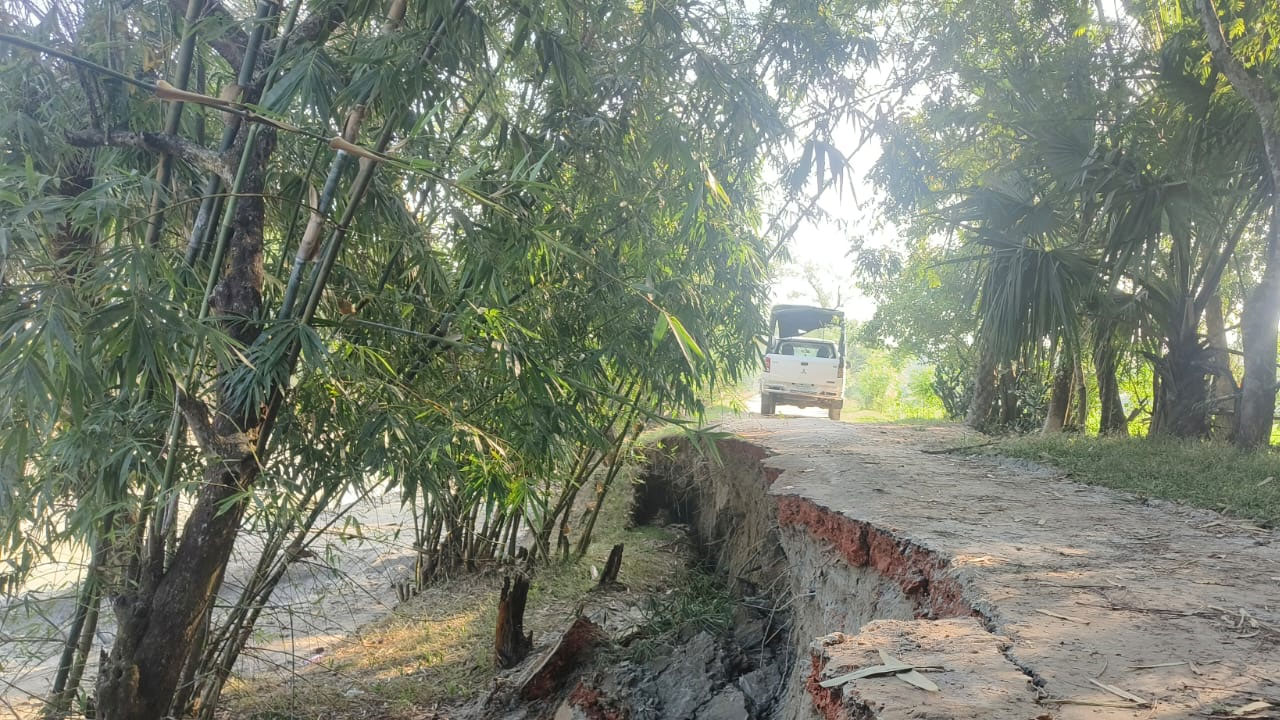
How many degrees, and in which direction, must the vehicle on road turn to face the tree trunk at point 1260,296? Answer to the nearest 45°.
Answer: approximately 180°

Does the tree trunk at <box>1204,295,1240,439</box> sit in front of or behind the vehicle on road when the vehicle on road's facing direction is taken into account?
behind

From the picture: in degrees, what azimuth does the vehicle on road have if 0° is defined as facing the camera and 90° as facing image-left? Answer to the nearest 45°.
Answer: approximately 180°

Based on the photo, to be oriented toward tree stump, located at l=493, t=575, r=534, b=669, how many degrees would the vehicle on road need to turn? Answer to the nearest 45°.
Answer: approximately 180°

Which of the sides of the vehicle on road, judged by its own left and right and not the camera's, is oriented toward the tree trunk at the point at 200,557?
back

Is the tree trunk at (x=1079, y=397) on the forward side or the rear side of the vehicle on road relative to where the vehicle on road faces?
on the rear side

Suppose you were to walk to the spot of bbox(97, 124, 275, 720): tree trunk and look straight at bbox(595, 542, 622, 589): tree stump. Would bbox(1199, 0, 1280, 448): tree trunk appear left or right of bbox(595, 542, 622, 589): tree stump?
right

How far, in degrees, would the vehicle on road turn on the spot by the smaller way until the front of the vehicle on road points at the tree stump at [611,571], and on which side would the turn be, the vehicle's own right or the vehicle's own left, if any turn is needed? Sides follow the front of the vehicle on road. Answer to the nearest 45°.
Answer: approximately 180°
